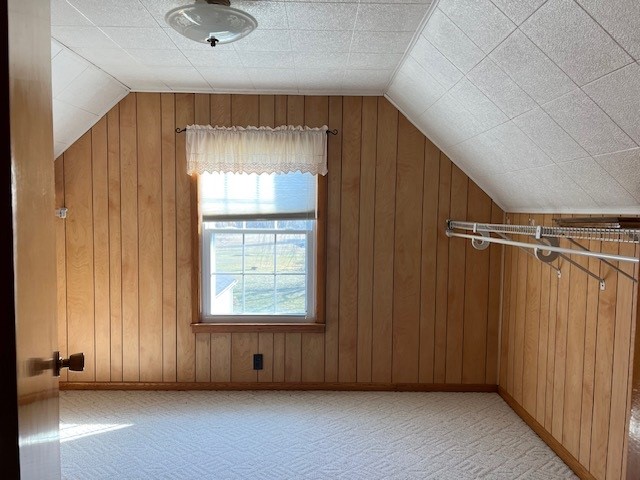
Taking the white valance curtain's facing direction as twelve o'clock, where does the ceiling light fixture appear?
The ceiling light fixture is roughly at 12 o'clock from the white valance curtain.

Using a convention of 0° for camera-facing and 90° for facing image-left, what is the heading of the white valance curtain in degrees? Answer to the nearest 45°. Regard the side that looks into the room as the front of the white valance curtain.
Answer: approximately 0°

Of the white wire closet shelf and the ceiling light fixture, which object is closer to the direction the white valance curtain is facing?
the ceiling light fixture

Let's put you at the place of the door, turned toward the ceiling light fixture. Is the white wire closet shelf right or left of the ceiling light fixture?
right

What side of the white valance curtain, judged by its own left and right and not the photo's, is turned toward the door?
front

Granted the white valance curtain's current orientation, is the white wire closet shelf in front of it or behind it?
in front
